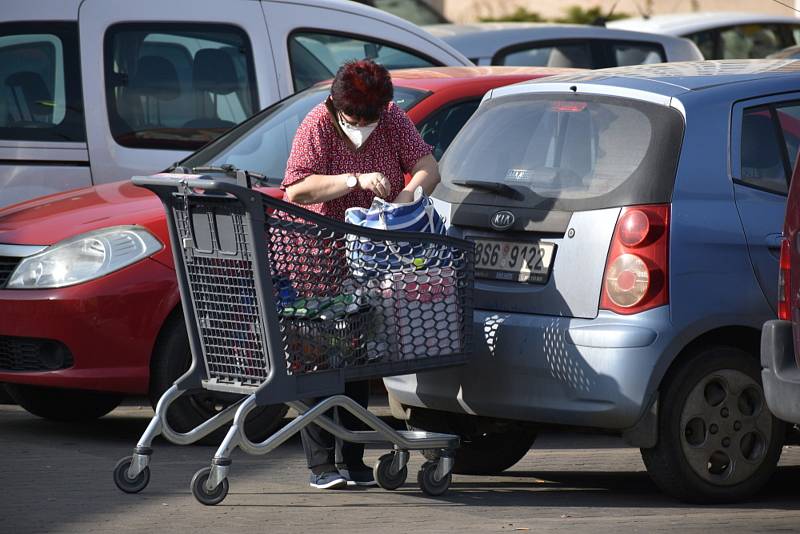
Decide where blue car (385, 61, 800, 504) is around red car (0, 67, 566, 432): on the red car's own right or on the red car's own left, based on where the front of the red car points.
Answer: on the red car's own left

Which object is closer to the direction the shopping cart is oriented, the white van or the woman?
the woman

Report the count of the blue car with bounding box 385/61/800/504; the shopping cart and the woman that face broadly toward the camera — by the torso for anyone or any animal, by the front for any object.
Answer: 1

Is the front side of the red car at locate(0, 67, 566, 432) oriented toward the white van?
no

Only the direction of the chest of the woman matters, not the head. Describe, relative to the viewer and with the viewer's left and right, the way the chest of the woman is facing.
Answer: facing the viewer

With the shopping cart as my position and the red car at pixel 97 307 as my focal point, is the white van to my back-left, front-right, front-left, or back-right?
front-right

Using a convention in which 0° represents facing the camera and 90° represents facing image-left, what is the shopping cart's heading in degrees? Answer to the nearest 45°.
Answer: approximately 225°

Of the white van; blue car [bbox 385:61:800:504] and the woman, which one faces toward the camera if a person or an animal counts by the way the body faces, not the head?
the woman

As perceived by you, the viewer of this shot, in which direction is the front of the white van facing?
facing to the right of the viewer

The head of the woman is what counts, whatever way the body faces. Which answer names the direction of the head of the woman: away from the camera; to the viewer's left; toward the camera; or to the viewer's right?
toward the camera

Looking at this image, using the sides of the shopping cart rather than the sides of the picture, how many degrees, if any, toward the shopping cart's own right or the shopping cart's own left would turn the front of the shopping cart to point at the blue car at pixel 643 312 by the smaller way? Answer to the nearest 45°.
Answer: approximately 45° to the shopping cart's own right

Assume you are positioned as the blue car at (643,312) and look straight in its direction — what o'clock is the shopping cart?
The shopping cart is roughly at 7 o'clock from the blue car.

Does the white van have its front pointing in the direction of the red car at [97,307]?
no
